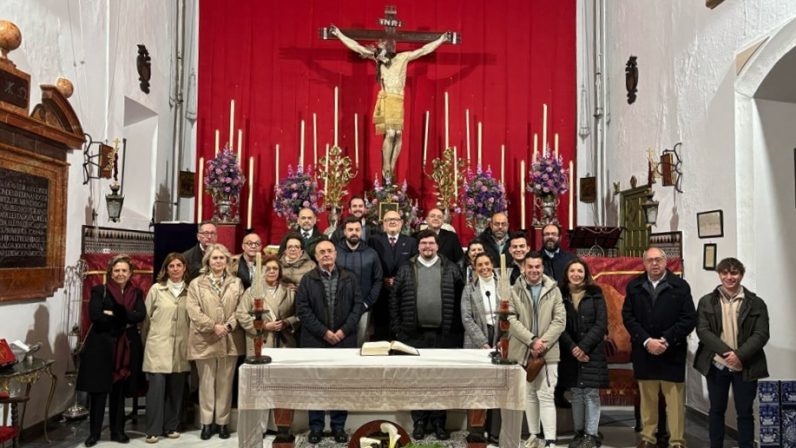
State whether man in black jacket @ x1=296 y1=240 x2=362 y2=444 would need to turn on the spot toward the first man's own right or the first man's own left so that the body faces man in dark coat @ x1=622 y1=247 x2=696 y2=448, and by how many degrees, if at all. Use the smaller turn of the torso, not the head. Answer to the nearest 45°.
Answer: approximately 90° to the first man's own left

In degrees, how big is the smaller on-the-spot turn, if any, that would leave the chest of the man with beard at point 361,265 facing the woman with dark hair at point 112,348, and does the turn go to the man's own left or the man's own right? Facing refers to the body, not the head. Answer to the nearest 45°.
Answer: approximately 90° to the man's own right

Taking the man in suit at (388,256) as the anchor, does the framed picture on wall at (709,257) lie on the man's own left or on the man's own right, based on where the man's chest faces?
on the man's own left

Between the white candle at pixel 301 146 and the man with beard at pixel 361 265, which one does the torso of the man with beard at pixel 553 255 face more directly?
the man with beard

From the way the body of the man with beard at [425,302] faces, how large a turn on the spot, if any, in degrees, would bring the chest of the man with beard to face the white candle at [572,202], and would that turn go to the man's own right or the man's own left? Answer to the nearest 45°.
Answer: approximately 135° to the man's own left

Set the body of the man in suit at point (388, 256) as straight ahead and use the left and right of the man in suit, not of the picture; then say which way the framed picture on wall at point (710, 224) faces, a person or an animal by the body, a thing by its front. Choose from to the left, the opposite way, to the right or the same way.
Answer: to the right

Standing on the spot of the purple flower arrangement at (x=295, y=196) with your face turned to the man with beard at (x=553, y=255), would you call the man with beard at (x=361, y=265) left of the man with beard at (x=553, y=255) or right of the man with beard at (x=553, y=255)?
right
